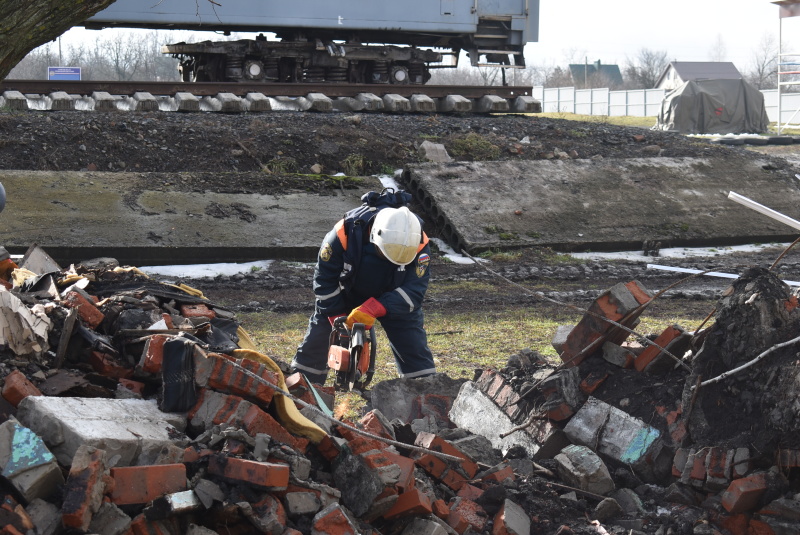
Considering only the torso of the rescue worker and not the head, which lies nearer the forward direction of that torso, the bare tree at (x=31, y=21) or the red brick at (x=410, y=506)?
the red brick

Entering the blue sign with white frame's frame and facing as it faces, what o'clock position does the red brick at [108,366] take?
The red brick is roughly at 12 o'clock from the blue sign with white frame.

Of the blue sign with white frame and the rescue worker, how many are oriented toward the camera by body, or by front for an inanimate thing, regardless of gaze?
2

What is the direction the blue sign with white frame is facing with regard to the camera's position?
facing the viewer

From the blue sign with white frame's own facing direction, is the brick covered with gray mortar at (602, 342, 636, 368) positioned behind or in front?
in front

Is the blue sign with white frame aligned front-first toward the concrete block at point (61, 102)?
yes

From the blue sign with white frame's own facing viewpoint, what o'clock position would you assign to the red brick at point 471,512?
The red brick is roughly at 12 o'clock from the blue sign with white frame.

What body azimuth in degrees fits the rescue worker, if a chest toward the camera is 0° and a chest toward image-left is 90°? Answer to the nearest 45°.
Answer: approximately 0°

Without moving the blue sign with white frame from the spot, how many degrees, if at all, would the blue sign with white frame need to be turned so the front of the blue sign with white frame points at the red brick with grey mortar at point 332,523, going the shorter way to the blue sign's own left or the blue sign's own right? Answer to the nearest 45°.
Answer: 0° — it already faces it

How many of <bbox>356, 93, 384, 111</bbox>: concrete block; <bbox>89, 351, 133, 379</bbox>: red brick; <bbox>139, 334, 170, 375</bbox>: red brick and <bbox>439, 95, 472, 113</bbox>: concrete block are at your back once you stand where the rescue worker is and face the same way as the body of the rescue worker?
2

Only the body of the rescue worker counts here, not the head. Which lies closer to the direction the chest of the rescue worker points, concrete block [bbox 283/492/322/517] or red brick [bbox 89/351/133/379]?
the concrete block

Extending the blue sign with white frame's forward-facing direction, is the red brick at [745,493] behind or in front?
in front

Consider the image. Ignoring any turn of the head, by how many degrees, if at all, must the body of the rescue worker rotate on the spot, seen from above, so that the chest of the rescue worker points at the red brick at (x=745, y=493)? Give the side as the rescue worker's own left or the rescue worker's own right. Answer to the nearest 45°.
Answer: approximately 45° to the rescue worker's own left

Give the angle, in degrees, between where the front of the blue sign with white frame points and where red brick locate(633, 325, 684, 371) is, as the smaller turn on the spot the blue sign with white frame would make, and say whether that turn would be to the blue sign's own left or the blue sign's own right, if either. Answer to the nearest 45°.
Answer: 0° — it already faces it

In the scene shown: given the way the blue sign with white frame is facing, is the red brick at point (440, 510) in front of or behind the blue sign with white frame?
in front
